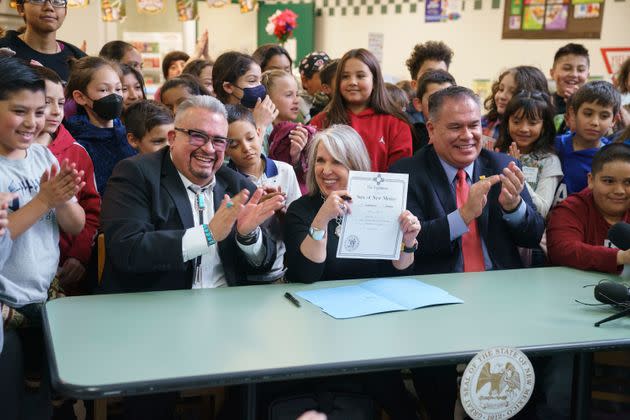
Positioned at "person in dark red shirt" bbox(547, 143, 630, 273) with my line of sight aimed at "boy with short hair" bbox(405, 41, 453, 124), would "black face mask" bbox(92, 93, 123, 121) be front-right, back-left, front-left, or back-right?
front-left

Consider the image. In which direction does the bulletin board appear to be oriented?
toward the camera

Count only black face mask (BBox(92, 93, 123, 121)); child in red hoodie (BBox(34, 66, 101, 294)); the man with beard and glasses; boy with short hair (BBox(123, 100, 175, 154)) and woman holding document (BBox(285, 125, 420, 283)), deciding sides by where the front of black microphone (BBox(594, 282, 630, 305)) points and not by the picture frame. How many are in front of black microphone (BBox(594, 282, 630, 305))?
5

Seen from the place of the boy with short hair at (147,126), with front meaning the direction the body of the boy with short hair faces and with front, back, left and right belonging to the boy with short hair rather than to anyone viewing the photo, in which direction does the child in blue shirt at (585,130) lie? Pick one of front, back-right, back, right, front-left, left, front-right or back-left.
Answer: front-left

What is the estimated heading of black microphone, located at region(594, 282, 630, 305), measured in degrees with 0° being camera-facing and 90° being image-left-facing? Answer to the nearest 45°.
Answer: approximately 90°

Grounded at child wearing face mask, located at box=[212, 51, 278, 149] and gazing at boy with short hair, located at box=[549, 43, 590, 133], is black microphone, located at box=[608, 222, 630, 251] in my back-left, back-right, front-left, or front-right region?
front-right

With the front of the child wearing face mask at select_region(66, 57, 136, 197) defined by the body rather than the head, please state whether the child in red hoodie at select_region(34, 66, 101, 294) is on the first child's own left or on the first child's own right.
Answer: on the first child's own right

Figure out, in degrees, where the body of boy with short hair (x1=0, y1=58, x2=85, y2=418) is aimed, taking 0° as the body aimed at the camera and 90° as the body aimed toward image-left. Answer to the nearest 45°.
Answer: approximately 315°

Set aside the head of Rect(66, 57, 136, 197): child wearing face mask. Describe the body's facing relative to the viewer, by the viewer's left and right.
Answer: facing the viewer and to the right of the viewer

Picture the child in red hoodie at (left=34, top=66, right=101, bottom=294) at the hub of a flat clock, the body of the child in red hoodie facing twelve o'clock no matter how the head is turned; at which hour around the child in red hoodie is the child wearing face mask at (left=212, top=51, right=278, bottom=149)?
The child wearing face mask is roughly at 9 o'clock from the child in red hoodie.

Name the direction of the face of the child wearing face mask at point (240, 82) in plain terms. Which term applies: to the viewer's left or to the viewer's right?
to the viewer's right

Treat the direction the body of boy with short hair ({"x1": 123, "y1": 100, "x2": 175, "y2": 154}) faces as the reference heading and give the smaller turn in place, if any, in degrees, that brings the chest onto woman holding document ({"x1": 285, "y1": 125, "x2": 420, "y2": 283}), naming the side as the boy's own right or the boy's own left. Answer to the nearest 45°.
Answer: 0° — they already face them

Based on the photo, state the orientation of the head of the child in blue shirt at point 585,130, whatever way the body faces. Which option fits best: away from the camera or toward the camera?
toward the camera
